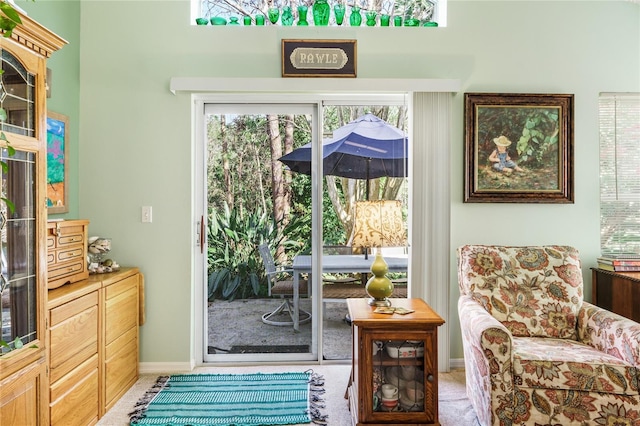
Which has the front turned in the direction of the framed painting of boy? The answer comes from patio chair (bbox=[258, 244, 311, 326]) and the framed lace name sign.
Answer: the patio chair

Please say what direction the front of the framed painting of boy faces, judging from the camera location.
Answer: facing the viewer

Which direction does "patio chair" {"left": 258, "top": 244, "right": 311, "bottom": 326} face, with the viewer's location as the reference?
facing to the right of the viewer

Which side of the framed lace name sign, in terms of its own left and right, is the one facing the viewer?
front

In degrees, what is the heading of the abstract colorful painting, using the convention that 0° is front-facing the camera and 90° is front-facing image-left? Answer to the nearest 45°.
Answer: approximately 315°

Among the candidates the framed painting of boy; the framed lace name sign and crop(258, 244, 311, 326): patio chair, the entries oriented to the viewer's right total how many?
1

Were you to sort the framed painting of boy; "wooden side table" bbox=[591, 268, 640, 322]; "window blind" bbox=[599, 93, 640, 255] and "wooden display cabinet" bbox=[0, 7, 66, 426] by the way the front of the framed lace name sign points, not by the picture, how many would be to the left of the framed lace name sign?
3

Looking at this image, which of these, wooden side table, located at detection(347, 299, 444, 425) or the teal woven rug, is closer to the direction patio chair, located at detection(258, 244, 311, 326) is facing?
the wooden side table

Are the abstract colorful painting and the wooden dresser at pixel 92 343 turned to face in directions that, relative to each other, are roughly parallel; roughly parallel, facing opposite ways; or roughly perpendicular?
roughly parallel

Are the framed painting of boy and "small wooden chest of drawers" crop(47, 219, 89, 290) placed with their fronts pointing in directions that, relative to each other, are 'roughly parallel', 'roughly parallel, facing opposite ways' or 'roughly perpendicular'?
roughly perpendicular

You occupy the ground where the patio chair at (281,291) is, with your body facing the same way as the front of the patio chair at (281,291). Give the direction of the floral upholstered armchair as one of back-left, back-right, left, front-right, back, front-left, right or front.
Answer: front-right

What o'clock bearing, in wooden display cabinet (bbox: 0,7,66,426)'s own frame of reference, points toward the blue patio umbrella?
The blue patio umbrella is roughly at 10 o'clock from the wooden display cabinet.

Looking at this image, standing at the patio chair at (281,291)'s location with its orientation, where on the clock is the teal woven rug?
The teal woven rug is roughly at 4 o'clock from the patio chair.

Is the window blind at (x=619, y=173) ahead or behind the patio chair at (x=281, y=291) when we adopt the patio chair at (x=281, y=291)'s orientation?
ahead

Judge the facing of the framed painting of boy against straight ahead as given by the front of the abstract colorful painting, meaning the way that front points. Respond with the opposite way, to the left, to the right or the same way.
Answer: to the right

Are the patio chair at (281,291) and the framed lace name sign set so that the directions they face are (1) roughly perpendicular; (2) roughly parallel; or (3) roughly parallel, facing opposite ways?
roughly perpendicular

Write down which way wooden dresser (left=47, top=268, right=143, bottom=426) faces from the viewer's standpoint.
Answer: facing the viewer and to the right of the viewer
